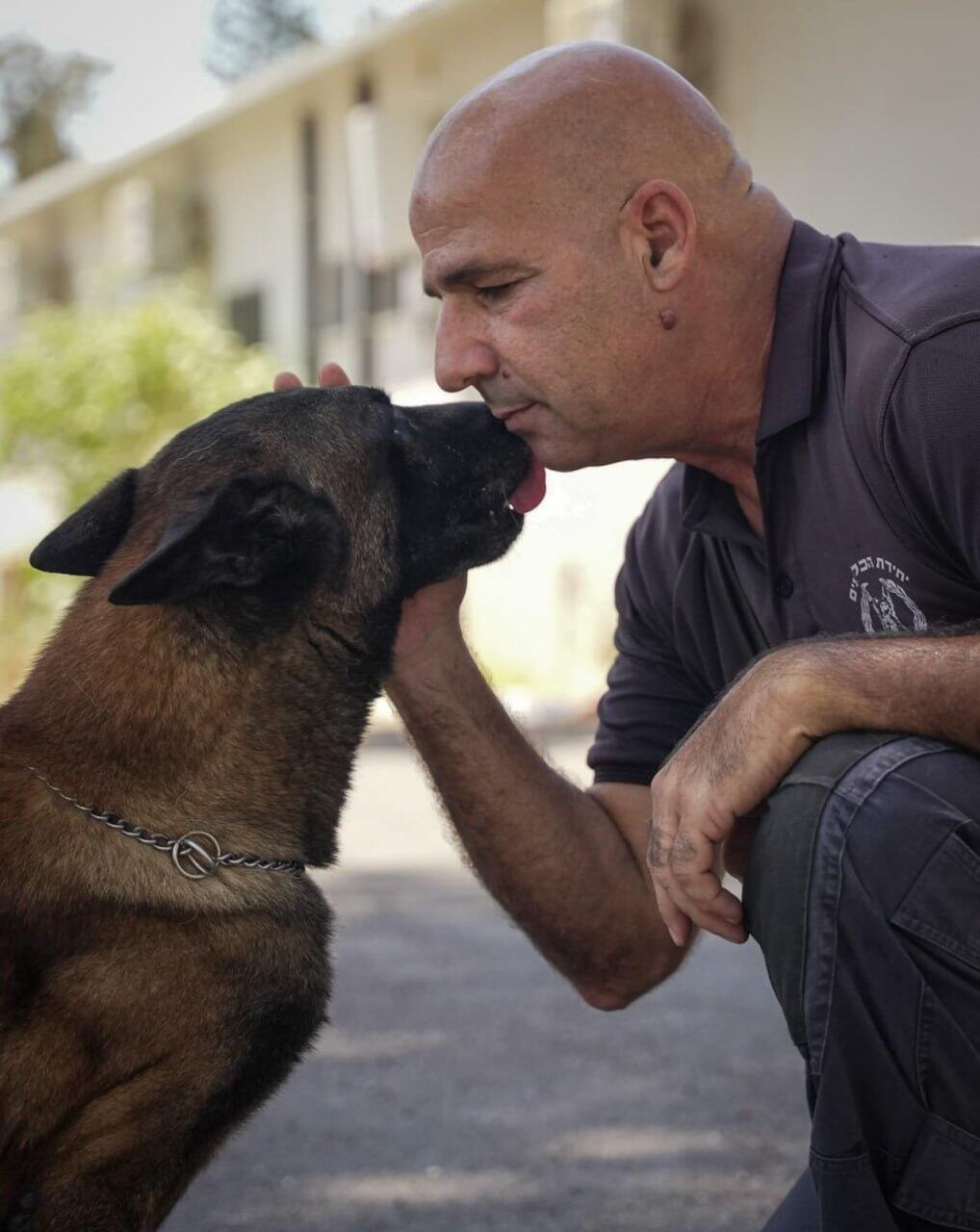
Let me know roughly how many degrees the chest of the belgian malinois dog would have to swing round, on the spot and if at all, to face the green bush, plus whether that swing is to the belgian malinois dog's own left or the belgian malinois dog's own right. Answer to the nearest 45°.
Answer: approximately 90° to the belgian malinois dog's own left

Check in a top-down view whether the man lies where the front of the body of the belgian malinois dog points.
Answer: yes

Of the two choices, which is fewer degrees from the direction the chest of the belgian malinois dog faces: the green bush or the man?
the man

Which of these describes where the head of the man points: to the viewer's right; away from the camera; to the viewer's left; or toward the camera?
to the viewer's left

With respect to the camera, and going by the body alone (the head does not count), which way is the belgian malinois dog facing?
to the viewer's right

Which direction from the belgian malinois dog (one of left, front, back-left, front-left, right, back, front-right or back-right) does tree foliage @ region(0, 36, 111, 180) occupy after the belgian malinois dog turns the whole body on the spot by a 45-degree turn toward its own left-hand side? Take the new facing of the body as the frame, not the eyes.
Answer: front-left
